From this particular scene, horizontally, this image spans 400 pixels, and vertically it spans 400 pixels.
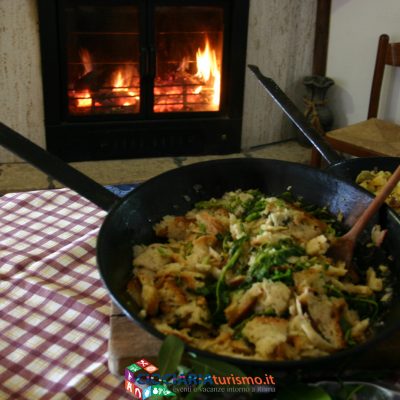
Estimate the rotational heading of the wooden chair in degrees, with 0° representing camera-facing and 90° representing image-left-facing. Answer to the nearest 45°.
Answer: approximately 45°

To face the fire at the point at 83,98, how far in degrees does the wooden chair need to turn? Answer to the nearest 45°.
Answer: approximately 45° to its right

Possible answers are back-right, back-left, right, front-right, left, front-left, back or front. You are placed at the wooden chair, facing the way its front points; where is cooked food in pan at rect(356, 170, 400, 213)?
front-left

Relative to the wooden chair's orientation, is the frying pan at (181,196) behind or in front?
in front

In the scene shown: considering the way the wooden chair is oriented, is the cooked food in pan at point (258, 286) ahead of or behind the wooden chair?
ahead

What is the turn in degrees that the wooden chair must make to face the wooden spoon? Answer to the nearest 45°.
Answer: approximately 45° to its left
